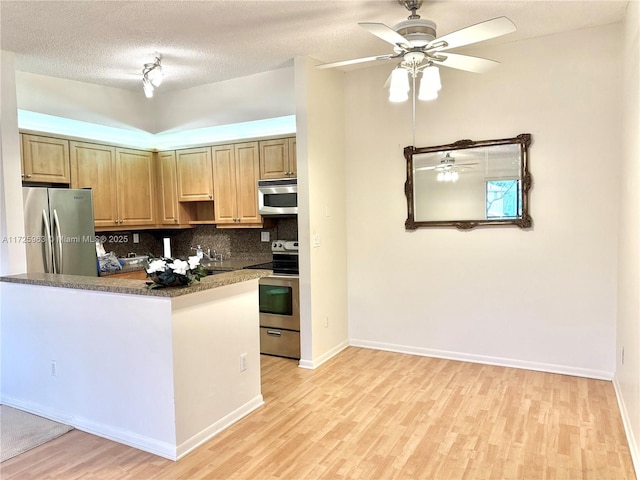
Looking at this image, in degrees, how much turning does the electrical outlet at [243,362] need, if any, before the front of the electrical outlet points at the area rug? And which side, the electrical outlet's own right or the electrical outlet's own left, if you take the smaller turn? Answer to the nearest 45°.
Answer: approximately 135° to the electrical outlet's own right

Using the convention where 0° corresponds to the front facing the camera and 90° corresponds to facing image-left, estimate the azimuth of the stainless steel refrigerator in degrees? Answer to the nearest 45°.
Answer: approximately 315°

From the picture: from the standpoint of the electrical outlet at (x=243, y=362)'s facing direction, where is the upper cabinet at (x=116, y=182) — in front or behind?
behind

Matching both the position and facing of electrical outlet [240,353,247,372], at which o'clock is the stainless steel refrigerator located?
The stainless steel refrigerator is roughly at 6 o'clock from the electrical outlet.

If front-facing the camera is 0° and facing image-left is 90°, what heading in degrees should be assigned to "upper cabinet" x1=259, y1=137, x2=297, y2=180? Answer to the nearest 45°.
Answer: approximately 45°

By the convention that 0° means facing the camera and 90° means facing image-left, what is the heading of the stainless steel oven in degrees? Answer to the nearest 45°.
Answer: approximately 45°

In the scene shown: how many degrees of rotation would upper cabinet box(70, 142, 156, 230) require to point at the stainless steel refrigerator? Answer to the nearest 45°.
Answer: approximately 90° to its right

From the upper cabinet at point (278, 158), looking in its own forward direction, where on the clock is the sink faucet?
The sink faucet is roughly at 3 o'clock from the upper cabinet.
